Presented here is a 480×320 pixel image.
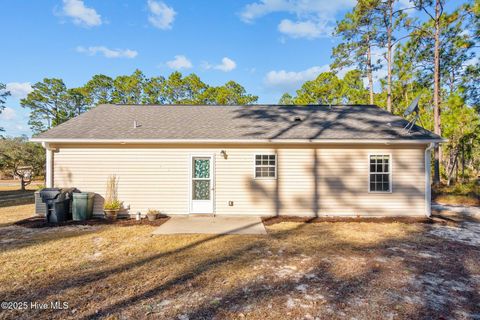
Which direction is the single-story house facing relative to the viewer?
away from the camera

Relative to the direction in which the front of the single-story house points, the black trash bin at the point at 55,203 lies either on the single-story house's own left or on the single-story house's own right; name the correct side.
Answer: on the single-story house's own left
